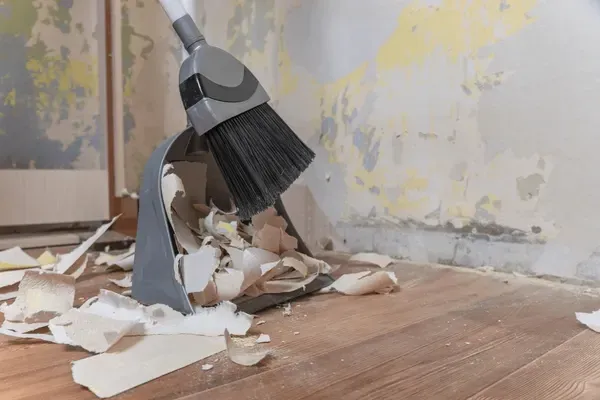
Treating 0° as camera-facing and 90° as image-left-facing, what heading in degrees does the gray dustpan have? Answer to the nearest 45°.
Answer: approximately 315°
